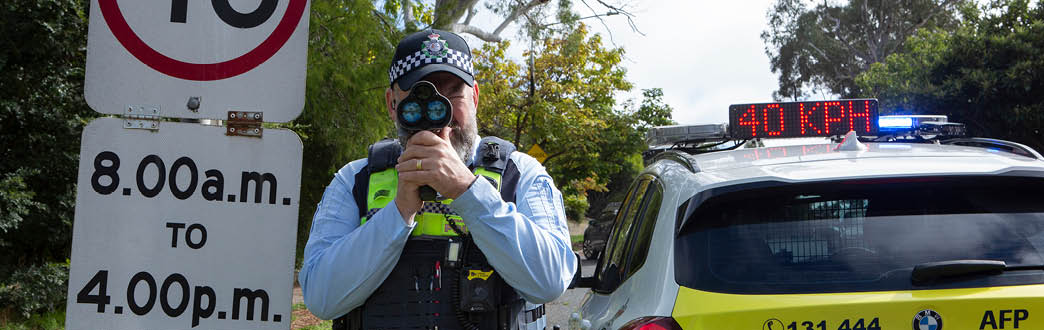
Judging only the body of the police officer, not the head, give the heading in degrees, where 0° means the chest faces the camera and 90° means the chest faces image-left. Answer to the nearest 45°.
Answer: approximately 0°

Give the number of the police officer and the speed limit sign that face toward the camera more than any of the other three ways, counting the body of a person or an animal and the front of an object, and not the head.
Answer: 2

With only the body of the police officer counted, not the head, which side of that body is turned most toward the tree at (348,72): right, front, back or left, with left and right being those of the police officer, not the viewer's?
back

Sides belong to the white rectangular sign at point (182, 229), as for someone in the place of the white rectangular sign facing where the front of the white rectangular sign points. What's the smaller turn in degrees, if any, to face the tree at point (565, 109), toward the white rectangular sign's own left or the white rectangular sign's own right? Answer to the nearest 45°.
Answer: approximately 135° to the white rectangular sign's own left

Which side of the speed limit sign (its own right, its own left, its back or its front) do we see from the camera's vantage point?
front
